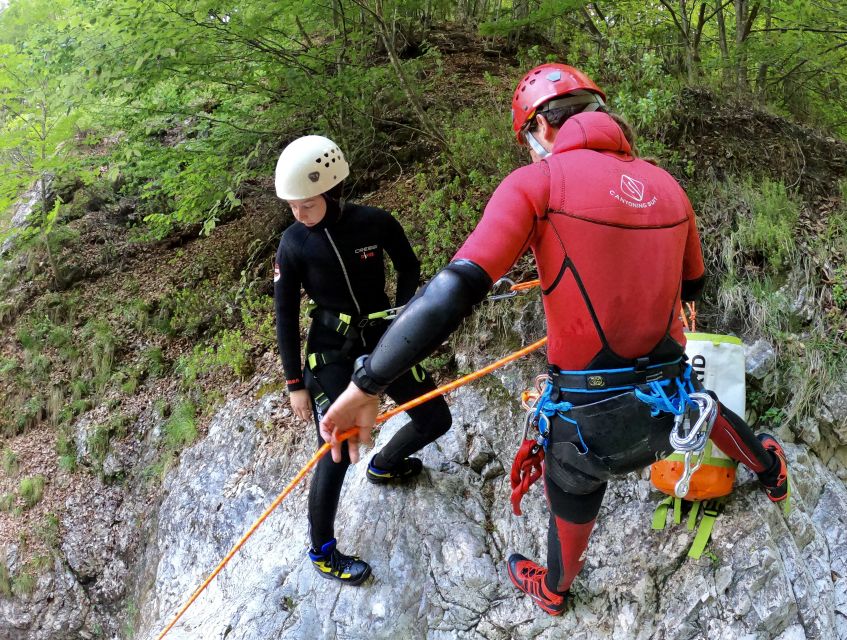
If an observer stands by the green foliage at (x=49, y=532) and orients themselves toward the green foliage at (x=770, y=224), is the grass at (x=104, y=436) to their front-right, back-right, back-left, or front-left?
front-left

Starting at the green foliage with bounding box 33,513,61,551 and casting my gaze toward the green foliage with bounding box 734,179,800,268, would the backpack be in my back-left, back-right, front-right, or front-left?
front-right

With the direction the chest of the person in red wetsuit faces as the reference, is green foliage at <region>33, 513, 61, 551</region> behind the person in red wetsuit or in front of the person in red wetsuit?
in front

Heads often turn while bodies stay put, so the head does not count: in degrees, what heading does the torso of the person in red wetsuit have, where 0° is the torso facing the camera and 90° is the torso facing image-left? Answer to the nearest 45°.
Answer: approximately 135°

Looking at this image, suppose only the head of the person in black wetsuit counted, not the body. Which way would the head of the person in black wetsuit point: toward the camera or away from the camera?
toward the camera

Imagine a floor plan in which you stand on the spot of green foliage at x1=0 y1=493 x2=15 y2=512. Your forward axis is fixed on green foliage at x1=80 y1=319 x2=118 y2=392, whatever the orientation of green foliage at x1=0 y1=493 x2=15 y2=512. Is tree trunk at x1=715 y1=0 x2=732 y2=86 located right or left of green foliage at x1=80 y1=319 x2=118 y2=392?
right

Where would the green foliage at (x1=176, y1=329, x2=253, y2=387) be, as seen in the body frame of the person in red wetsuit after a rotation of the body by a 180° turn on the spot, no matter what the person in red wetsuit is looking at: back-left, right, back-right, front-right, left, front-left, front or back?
back

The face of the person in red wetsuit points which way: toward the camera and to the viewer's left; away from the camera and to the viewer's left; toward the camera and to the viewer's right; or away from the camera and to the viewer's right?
away from the camera and to the viewer's left
